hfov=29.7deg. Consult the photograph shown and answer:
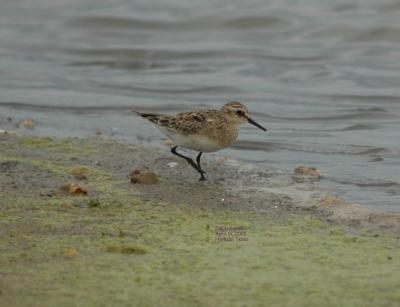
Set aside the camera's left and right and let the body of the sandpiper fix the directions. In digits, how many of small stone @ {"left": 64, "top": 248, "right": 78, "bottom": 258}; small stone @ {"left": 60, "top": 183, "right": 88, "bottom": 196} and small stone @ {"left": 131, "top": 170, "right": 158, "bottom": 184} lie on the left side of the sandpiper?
0

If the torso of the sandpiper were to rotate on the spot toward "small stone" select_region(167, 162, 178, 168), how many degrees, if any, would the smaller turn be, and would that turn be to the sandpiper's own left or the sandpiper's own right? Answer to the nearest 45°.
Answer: approximately 135° to the sandpiper's own left

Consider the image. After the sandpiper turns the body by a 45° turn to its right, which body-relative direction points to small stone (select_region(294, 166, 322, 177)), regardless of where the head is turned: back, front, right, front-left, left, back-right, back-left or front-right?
front-left

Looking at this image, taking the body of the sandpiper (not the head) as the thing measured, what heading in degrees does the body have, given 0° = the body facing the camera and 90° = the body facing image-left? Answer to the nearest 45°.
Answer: approximately 270°

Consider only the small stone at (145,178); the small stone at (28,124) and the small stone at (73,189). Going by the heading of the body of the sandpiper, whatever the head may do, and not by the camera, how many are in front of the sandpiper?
0

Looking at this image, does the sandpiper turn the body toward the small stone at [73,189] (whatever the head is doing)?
no

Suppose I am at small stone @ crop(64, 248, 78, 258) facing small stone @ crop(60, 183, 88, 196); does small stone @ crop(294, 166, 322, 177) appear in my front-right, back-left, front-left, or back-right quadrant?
front-right

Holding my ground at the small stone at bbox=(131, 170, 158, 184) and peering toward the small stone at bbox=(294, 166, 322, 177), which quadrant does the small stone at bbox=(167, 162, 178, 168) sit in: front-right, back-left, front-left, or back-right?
front-left

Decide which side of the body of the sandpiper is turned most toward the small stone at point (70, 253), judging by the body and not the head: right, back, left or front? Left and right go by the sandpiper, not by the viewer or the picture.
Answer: right

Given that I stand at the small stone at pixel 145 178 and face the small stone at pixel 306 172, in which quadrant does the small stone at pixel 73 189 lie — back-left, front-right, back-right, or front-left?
back-right

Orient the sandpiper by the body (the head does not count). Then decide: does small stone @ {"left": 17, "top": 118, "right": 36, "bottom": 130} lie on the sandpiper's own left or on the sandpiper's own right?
on the sandpiper's own left

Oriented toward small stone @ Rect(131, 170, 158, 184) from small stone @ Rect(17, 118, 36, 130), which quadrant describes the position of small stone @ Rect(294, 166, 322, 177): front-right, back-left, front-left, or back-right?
front-left
